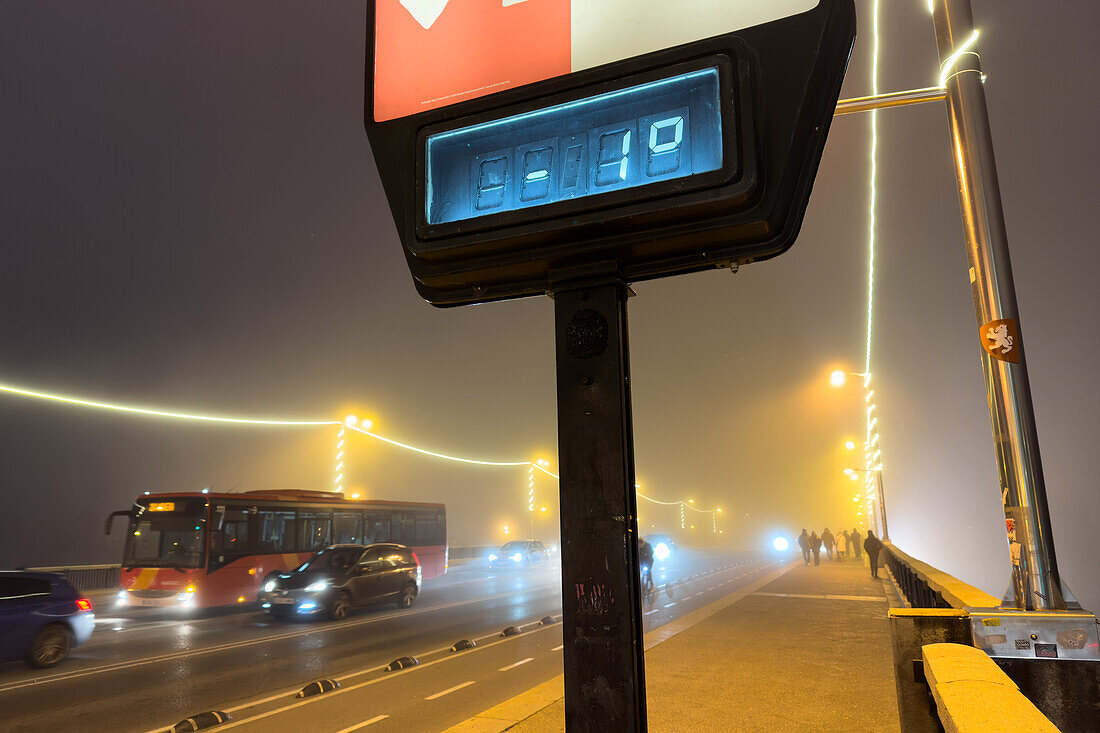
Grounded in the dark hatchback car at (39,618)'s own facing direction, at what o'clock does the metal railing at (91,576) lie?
The metal railing is roughly at 3 o'clock from the dark hatchback car.

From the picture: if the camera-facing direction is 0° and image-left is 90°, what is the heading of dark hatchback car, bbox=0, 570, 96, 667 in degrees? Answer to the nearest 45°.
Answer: approximately 90°

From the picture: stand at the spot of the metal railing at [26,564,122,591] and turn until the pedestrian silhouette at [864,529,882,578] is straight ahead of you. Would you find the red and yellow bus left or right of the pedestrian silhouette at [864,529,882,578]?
right

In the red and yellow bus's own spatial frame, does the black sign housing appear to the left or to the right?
on its left

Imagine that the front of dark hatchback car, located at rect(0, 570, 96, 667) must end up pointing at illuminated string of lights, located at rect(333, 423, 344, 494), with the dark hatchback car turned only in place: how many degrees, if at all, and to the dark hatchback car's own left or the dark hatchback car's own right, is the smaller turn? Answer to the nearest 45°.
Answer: approximately 135° to the dark hatchback car's own right

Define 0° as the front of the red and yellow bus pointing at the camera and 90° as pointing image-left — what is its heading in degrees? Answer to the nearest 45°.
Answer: approximately 45°

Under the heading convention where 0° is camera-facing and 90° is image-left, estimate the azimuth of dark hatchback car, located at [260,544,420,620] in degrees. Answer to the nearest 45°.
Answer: approximately 45°

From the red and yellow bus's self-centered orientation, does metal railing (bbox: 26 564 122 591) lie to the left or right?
on its right

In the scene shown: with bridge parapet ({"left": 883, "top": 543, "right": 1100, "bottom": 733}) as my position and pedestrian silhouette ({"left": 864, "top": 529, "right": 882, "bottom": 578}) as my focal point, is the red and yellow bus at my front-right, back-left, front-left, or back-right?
front-left

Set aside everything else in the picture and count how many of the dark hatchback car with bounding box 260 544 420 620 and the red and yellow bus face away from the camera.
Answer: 0

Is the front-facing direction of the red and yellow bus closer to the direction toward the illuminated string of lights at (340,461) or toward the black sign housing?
the black sign housing
